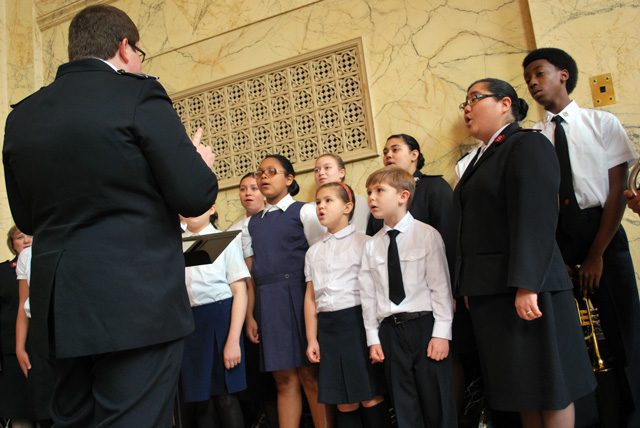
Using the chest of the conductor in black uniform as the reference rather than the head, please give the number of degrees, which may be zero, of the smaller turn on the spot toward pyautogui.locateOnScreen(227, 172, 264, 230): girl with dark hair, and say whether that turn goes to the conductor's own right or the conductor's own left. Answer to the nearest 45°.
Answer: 0° — they already face them

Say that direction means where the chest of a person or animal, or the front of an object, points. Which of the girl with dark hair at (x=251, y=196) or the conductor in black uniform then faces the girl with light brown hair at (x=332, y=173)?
the conductor in black uniform

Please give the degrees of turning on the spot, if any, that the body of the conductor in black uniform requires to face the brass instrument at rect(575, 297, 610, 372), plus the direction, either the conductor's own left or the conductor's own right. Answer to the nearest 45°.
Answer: approximately 45° to the conductor's own right

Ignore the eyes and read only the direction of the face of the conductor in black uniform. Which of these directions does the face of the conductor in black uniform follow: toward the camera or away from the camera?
away from the camera

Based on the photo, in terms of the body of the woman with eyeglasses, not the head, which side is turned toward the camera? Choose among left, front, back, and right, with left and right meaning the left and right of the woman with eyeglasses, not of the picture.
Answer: left

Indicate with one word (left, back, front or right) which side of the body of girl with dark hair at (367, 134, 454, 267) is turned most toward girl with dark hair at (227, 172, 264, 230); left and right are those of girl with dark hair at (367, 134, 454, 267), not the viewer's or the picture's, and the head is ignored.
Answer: right

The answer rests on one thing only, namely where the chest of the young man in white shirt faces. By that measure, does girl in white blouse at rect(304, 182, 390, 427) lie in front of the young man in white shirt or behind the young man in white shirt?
in front

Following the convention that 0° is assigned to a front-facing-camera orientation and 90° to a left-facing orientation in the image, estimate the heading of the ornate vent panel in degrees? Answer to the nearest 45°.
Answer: approximately 45°

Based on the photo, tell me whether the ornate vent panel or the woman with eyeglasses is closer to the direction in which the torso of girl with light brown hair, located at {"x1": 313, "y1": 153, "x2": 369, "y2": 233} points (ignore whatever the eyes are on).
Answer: the woman with eyeglasses

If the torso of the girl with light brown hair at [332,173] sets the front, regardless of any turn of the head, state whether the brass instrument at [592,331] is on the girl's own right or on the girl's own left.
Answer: on the girl's own left

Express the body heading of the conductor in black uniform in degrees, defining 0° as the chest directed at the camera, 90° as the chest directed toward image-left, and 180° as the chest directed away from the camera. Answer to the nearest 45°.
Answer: approximately 225°

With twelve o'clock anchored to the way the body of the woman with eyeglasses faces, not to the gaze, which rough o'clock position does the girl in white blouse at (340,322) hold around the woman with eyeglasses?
The girl in white blouse is roughly at 1 o'clock from the woman with eyeglasses.

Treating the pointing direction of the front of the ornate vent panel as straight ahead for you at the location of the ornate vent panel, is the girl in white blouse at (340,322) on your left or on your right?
on your left
